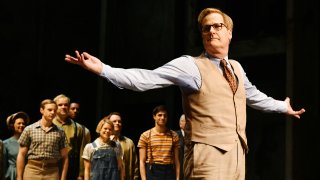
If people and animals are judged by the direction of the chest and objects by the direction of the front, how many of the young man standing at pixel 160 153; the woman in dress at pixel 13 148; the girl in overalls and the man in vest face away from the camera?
0

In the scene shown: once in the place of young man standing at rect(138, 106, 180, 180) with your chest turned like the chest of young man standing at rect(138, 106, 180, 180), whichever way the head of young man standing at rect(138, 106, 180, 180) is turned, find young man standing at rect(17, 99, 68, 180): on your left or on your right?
on your right

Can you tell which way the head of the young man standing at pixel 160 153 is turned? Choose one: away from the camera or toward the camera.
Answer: toward the camera

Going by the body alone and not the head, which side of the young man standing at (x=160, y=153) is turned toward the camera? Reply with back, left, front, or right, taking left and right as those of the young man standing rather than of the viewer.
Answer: front

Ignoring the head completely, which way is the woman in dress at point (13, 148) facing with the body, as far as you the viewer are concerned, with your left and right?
facing the viewer and to the right of the viewer

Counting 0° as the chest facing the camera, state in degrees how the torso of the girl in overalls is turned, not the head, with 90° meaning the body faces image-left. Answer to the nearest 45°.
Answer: approximately 315°

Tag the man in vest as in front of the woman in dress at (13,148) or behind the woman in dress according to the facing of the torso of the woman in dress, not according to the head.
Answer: in front

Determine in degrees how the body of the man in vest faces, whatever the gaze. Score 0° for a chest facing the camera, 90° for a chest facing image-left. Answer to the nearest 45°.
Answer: approximately 315°

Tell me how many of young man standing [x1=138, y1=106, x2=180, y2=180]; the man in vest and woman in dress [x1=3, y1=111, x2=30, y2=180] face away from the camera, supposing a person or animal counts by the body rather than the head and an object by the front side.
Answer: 0

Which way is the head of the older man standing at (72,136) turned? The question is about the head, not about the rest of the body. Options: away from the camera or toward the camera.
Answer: toward the camera

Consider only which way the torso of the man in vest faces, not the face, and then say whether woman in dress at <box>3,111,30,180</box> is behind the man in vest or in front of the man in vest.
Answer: behind

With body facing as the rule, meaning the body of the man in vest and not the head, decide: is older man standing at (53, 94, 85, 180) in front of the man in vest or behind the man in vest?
behind
